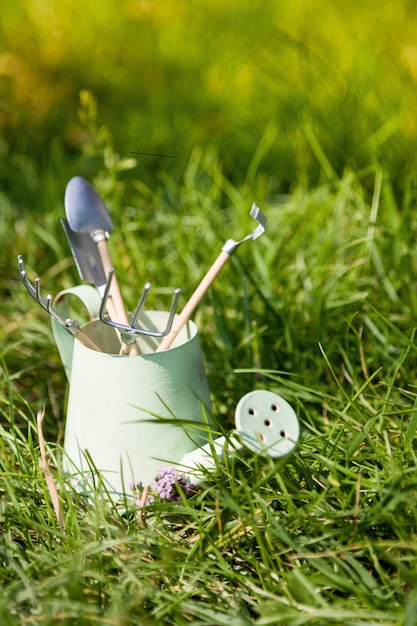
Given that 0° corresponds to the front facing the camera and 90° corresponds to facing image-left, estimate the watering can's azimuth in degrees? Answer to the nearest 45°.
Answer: approximately 315°
